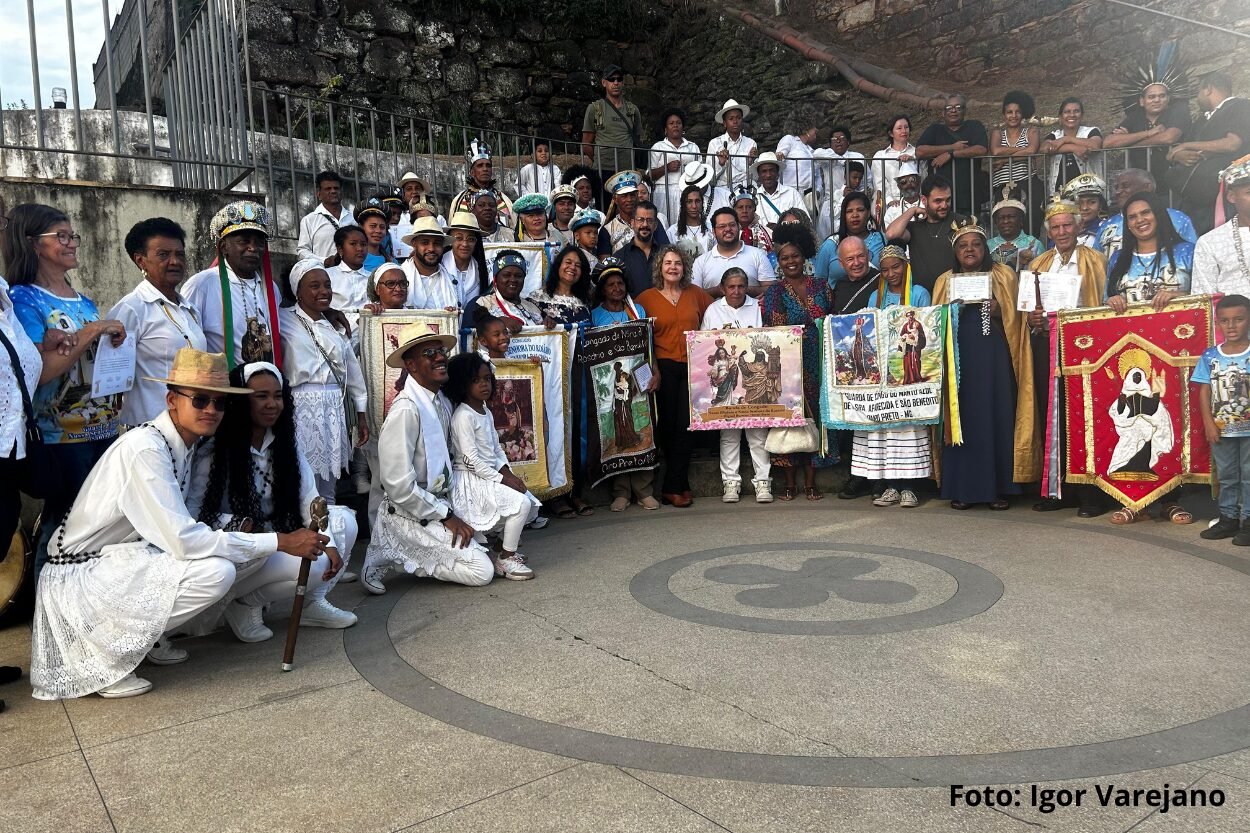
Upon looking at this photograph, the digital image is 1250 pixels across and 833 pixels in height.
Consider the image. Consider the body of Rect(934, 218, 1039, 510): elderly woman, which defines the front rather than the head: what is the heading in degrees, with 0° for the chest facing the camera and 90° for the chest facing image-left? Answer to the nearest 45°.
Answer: approximately 0°

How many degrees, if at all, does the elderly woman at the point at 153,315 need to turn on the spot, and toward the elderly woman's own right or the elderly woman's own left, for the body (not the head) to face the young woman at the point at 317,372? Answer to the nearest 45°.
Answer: approximately 90° to the elderly woman's own left

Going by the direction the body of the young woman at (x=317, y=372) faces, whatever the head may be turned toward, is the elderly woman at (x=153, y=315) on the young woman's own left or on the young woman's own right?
on the young woman's own right

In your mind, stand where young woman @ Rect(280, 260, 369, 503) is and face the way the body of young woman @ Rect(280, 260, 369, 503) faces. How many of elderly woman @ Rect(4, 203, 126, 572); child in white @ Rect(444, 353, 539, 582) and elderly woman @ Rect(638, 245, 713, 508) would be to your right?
1

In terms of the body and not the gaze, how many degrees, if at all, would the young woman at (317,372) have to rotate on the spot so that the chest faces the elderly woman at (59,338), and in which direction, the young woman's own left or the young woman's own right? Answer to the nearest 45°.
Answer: approximately 90° to the young woman's own right

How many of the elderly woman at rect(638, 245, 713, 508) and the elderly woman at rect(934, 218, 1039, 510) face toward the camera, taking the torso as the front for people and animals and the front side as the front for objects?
2

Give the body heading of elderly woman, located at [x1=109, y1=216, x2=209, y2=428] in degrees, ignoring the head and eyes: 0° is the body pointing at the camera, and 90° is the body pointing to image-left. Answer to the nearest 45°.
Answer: approximately 315°

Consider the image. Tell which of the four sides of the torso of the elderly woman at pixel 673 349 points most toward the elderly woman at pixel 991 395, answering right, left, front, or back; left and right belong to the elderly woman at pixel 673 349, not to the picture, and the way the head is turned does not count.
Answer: left
